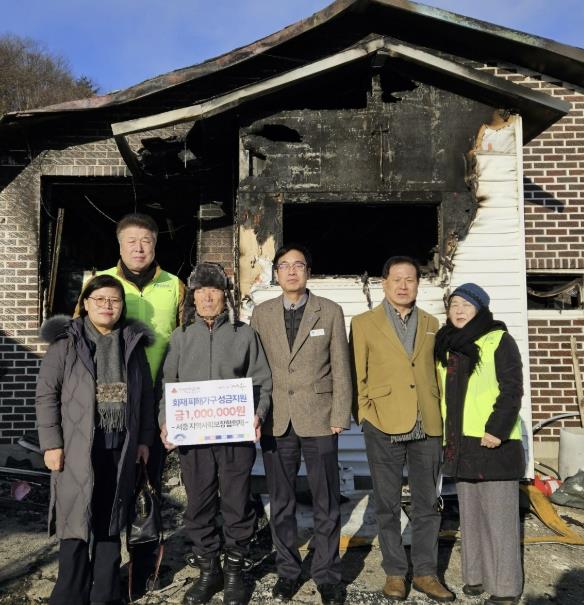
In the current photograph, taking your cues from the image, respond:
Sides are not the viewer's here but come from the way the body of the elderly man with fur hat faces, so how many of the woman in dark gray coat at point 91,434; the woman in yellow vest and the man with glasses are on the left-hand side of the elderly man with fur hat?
2

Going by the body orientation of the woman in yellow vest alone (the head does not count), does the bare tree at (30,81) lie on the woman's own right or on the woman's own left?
on the woman's own right

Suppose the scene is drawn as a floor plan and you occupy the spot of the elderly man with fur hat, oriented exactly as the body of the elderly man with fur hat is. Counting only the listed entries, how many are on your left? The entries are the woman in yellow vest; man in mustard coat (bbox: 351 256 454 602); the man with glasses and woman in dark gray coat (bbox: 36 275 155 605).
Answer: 3

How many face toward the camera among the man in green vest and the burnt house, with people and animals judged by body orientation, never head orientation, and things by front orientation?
2

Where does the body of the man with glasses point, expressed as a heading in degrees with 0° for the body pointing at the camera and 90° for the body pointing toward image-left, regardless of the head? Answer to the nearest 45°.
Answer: approximately 0°

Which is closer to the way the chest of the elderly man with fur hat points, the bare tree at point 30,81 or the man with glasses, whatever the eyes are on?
the man with glasses

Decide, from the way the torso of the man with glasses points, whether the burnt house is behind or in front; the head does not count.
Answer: behind

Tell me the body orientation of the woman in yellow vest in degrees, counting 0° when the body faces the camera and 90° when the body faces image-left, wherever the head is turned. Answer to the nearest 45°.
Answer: approximately 45°
